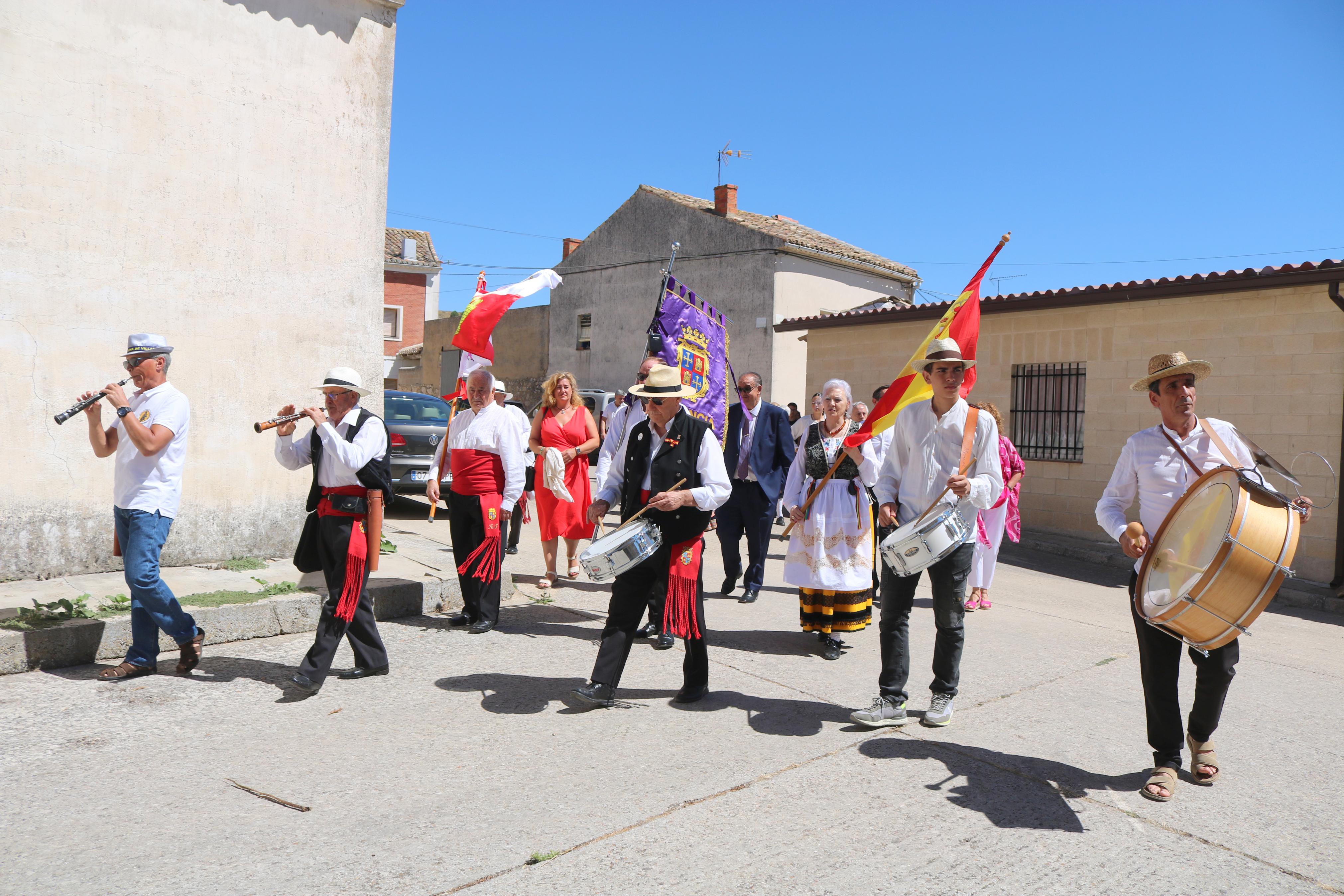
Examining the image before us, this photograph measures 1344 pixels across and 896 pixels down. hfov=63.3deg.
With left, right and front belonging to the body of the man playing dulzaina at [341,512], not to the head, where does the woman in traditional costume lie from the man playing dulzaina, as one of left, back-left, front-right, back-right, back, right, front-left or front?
back-left

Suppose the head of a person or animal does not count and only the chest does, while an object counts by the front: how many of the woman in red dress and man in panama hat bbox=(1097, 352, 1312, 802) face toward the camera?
2

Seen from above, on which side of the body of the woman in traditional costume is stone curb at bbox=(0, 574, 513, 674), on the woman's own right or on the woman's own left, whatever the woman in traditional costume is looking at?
on the woman's own right

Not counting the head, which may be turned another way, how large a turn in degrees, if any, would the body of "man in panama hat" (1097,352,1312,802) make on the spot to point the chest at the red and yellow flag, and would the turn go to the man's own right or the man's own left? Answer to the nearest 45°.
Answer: approximately 135° to the man's own right

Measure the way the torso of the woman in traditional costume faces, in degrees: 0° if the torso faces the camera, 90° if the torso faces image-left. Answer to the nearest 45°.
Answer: approximately 0°

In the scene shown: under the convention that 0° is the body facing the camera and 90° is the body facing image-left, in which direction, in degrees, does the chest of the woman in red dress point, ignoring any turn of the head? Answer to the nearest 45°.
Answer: approximately 0°

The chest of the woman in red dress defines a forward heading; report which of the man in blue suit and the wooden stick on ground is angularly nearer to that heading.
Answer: the wooden stick on ground
